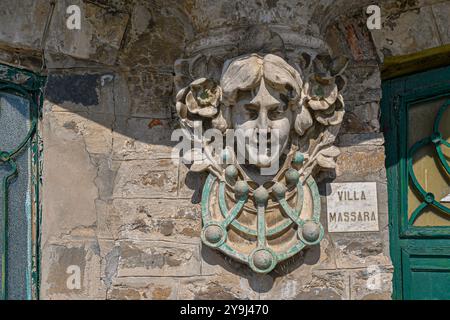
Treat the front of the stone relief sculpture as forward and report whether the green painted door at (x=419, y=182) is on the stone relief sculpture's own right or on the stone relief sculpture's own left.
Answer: on the stone relief sculpture's own left

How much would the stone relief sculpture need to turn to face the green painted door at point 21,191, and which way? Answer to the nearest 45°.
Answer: approximately 90° to its right

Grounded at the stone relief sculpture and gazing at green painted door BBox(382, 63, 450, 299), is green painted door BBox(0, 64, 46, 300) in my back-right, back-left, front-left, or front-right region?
back-left

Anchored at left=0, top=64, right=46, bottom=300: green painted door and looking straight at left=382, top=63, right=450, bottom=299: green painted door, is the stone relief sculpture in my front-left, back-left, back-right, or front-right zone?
front-right

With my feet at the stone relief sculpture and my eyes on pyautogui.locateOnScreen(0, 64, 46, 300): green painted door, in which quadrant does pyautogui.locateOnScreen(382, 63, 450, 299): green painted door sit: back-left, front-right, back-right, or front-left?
back-right

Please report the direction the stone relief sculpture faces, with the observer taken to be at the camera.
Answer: facing the viewer
